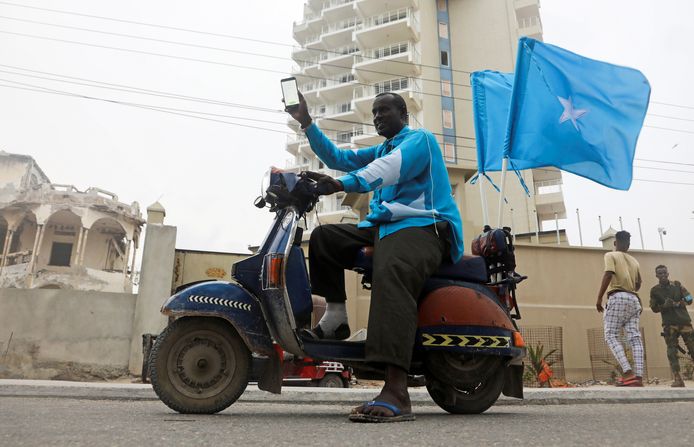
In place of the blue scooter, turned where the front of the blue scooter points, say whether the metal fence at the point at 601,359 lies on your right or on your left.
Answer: on your right

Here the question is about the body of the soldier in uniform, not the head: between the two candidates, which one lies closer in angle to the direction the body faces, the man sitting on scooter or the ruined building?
the man sitting on scooter

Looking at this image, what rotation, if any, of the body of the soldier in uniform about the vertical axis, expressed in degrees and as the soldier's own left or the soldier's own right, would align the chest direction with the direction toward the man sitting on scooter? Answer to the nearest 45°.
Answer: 0° — they already face them

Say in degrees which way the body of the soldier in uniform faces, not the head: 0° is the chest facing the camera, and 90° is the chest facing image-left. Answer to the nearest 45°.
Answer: approximately 0°

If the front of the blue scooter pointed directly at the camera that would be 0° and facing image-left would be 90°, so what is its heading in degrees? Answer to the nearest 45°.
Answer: approximately 90°
